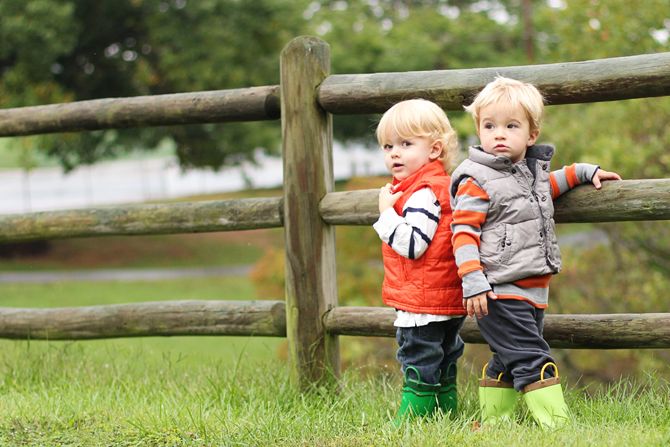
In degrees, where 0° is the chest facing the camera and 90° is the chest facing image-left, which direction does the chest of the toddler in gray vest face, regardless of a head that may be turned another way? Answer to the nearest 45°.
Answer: approximately 315°

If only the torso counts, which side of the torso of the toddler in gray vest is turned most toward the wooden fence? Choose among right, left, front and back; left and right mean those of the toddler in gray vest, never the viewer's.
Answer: back

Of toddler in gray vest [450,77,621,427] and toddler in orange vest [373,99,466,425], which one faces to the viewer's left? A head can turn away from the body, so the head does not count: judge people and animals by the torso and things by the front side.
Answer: the toddler in orange vest

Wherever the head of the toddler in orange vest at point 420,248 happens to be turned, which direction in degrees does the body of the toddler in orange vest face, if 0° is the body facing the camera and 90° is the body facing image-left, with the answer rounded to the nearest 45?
approximately 90°
